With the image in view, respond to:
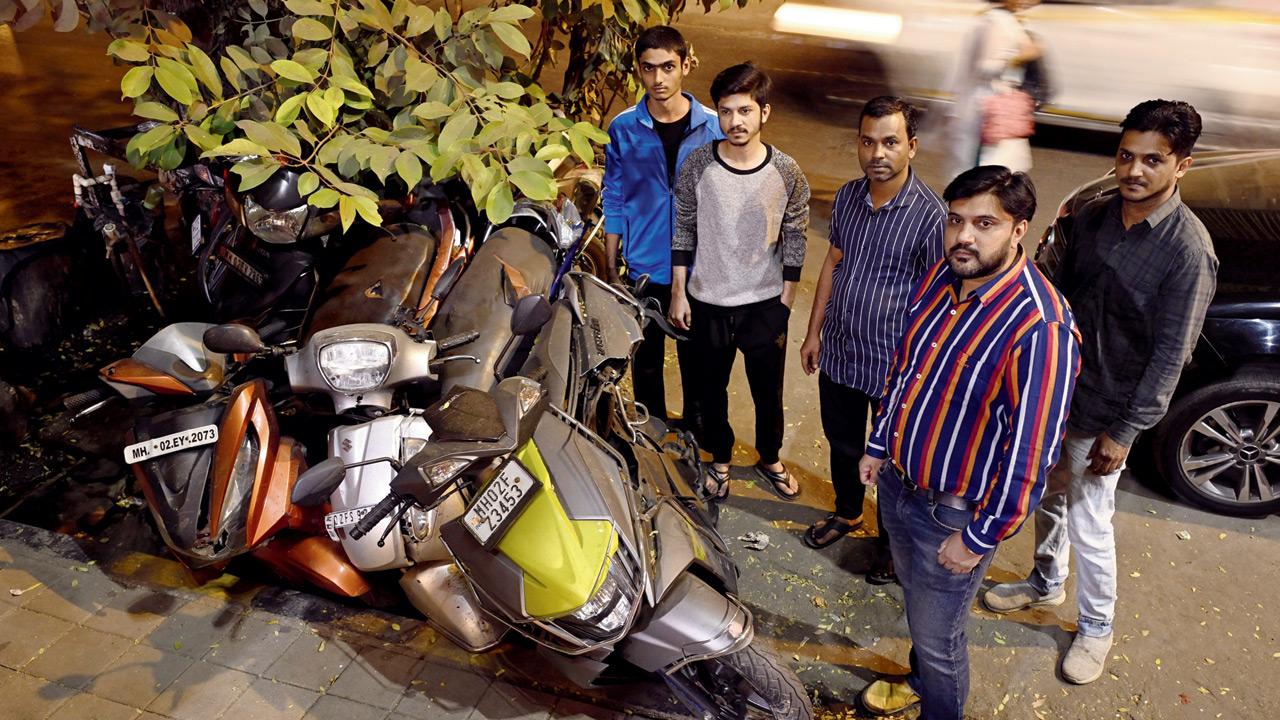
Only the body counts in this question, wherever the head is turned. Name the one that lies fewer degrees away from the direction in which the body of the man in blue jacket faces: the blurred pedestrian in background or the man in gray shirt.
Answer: the man in gray shirt

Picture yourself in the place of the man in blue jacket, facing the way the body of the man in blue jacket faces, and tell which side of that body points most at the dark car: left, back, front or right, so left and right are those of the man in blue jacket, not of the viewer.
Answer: left

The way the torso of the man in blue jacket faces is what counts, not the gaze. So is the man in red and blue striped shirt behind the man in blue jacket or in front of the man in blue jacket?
in front

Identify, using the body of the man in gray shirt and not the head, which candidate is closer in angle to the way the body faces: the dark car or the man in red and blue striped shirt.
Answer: the man in red and blue striped shirt

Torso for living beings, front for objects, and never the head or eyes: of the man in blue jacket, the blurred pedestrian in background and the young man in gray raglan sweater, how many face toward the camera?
2

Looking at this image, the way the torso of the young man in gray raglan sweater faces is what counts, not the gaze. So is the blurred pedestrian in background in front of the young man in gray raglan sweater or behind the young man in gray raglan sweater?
behind

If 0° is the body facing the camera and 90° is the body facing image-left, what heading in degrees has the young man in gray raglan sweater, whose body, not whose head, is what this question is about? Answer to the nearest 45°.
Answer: approximately 0°
